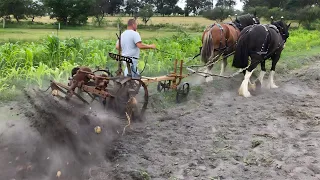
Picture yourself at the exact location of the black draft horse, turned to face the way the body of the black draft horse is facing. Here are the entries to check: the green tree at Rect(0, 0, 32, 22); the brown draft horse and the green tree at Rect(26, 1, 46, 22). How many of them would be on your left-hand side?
3

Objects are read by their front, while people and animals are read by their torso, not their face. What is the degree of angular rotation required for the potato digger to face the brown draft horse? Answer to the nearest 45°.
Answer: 0° — it already faces it

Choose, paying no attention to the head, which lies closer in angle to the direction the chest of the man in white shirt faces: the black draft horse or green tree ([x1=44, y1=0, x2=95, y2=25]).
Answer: the black draft horse

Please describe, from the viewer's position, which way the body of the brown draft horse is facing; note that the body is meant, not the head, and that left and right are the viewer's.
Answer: facing away from the viewer and to the right of the viewer

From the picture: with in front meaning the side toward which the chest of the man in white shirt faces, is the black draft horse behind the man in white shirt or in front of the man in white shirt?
in front

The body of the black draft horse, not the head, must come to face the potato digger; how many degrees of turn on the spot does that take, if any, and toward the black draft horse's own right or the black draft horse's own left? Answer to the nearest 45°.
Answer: approximately 180°

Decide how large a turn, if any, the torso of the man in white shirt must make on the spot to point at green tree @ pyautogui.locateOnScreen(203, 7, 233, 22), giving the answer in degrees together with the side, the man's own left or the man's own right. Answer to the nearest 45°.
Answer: approximately 45° to the man's own left

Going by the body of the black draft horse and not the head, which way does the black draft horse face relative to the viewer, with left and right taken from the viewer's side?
facing away from the viewer and to the right of the viewer

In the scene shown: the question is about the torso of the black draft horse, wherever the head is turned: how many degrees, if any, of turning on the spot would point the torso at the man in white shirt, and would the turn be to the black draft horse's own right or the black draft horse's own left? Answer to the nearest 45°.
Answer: approximately 180°

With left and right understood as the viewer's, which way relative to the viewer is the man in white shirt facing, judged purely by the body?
facing away from the viewer and to the right of the viewer

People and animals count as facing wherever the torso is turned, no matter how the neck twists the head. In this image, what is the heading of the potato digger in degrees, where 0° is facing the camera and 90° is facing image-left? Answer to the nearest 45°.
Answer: approximately 225°

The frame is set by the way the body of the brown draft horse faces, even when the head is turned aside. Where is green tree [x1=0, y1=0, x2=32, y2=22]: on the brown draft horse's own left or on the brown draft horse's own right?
on the brown draft horse's own left

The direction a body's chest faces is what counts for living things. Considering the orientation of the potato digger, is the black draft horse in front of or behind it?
in front
